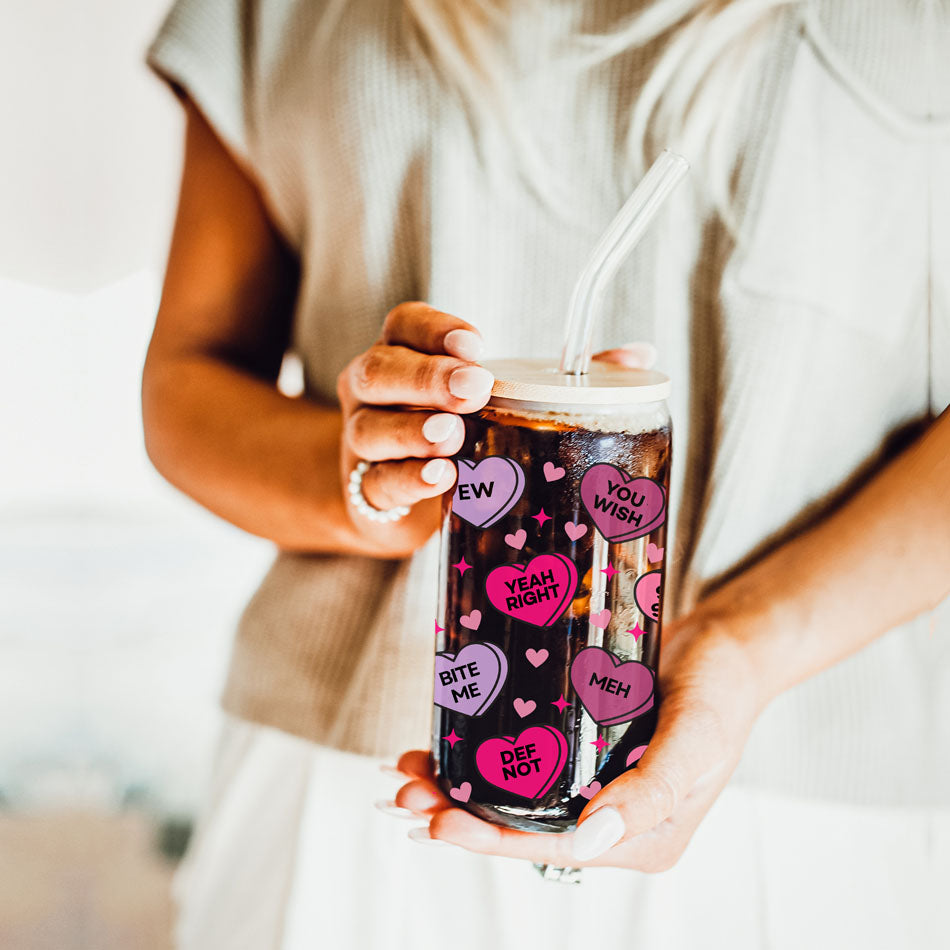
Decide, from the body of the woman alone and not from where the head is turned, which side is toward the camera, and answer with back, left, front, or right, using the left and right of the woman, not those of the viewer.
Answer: front
